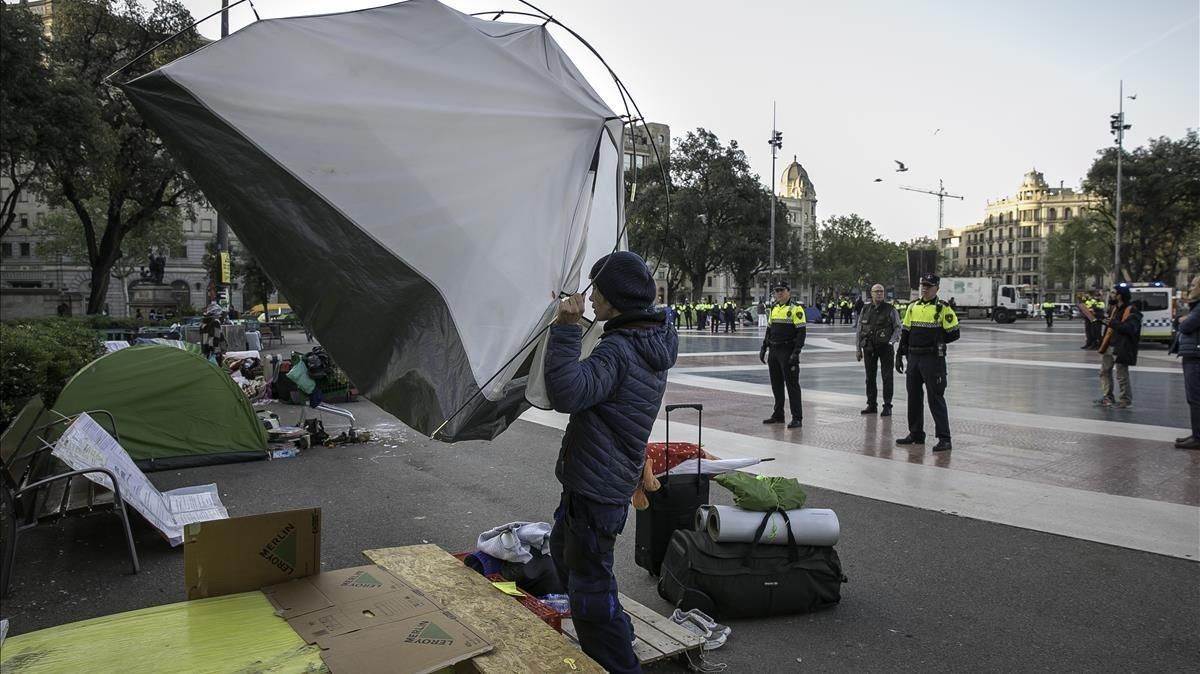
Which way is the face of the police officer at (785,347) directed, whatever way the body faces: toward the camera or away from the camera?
toward the camera

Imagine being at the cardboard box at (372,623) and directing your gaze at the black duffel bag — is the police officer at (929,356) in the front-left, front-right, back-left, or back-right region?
front-left

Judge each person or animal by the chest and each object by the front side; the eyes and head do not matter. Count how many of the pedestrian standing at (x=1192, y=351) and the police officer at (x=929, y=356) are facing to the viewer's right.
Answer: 0

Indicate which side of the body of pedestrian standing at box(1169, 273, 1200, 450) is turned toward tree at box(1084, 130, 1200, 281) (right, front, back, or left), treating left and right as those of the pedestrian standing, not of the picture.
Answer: right

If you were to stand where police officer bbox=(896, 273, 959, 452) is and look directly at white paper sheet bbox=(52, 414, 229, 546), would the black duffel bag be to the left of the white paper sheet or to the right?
left

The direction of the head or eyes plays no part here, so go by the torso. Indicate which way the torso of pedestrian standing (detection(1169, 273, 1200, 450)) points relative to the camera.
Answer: to the viewer's left

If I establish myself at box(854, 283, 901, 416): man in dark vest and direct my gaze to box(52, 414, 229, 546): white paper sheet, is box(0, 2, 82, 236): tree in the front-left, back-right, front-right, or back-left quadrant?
front-right

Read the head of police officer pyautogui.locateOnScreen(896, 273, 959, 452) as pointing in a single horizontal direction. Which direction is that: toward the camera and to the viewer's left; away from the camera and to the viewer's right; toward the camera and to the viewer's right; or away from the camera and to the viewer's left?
toward the camera and to the viewer's left

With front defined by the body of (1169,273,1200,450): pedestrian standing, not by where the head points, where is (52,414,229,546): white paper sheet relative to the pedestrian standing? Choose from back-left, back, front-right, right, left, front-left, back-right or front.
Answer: front-left

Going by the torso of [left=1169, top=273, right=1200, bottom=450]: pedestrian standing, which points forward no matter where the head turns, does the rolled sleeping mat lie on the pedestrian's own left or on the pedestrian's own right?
on the pedestrian's own left

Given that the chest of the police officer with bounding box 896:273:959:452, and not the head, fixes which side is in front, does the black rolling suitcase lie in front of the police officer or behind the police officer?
in front

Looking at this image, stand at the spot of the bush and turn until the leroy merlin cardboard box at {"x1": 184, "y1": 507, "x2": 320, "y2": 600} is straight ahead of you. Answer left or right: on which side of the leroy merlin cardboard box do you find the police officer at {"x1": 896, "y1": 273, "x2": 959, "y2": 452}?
left

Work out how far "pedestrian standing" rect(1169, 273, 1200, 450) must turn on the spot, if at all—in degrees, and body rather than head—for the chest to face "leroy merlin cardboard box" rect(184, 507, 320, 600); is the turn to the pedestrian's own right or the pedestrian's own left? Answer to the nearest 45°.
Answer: approximately 90° to the pedestrian's own left

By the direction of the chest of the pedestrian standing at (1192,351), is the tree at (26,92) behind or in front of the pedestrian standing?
in front

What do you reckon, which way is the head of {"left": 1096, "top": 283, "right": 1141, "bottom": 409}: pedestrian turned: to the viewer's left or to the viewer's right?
to the viewer's left

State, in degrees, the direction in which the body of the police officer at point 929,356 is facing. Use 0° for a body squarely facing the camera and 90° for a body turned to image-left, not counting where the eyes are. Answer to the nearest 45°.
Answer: approximately 45°
